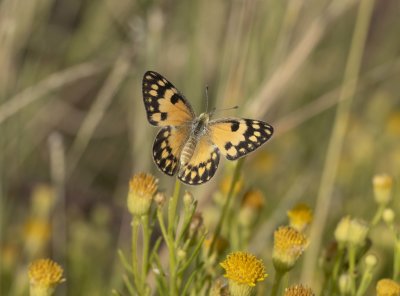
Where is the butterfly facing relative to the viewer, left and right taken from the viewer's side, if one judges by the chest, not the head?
facing away from the viewer and to the right of the viewer

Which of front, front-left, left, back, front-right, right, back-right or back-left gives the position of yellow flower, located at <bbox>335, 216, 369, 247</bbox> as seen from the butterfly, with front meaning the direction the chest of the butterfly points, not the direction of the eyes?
front-right
